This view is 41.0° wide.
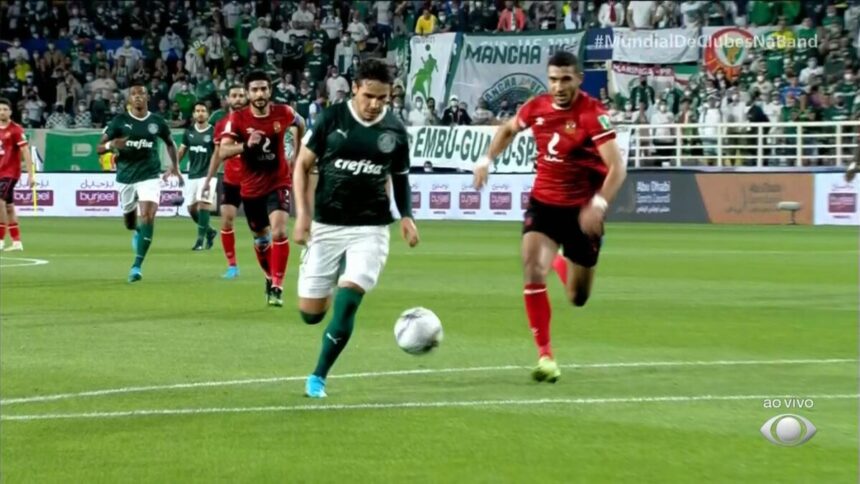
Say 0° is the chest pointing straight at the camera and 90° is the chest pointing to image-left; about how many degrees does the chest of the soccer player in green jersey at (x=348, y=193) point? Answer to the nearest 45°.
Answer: approximately 0°

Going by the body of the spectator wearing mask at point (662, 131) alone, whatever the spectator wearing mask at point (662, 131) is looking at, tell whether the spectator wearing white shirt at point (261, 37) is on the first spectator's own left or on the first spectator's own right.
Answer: on the first spectator's own right

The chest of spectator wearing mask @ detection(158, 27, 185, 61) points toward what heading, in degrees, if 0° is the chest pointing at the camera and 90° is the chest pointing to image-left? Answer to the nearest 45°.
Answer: approximately 0°
